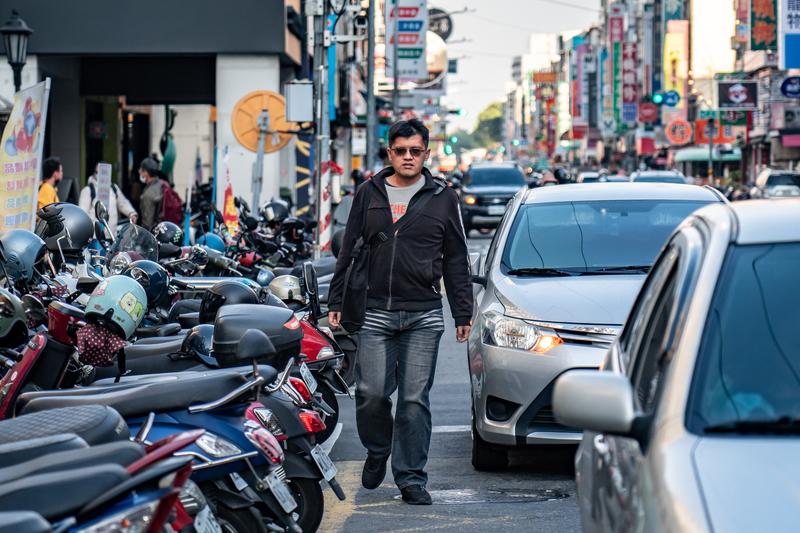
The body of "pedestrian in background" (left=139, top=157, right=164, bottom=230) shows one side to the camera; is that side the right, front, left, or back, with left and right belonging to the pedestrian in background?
left

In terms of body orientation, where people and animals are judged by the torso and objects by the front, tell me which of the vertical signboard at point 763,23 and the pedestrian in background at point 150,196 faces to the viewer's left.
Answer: the pedestrian in background

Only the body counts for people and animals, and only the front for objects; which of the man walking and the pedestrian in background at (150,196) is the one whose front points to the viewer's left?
the pedestrian in background
